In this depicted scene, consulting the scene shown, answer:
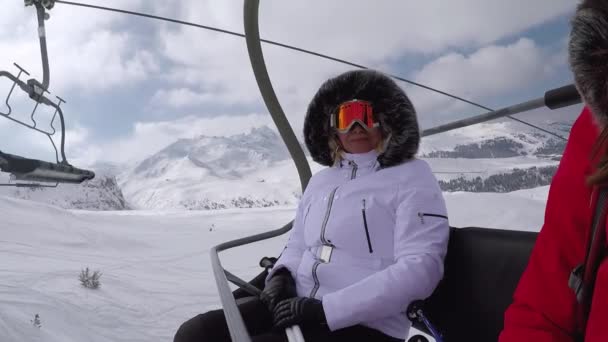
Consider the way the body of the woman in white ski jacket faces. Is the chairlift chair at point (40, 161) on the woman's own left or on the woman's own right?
on the woman's own right

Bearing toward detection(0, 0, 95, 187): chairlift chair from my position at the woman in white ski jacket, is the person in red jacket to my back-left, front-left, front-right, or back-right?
back-left

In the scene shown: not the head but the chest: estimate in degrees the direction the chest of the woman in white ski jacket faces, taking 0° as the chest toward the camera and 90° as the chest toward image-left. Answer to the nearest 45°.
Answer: approximately 45°

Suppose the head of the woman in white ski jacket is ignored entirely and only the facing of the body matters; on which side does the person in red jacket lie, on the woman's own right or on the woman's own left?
on the woman's own left

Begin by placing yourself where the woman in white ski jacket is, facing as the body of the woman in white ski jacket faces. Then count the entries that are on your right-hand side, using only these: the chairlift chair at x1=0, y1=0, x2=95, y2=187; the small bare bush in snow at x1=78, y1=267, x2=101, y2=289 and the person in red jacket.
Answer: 2

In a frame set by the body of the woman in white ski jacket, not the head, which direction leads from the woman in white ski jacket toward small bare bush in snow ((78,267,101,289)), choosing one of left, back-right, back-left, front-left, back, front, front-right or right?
right
